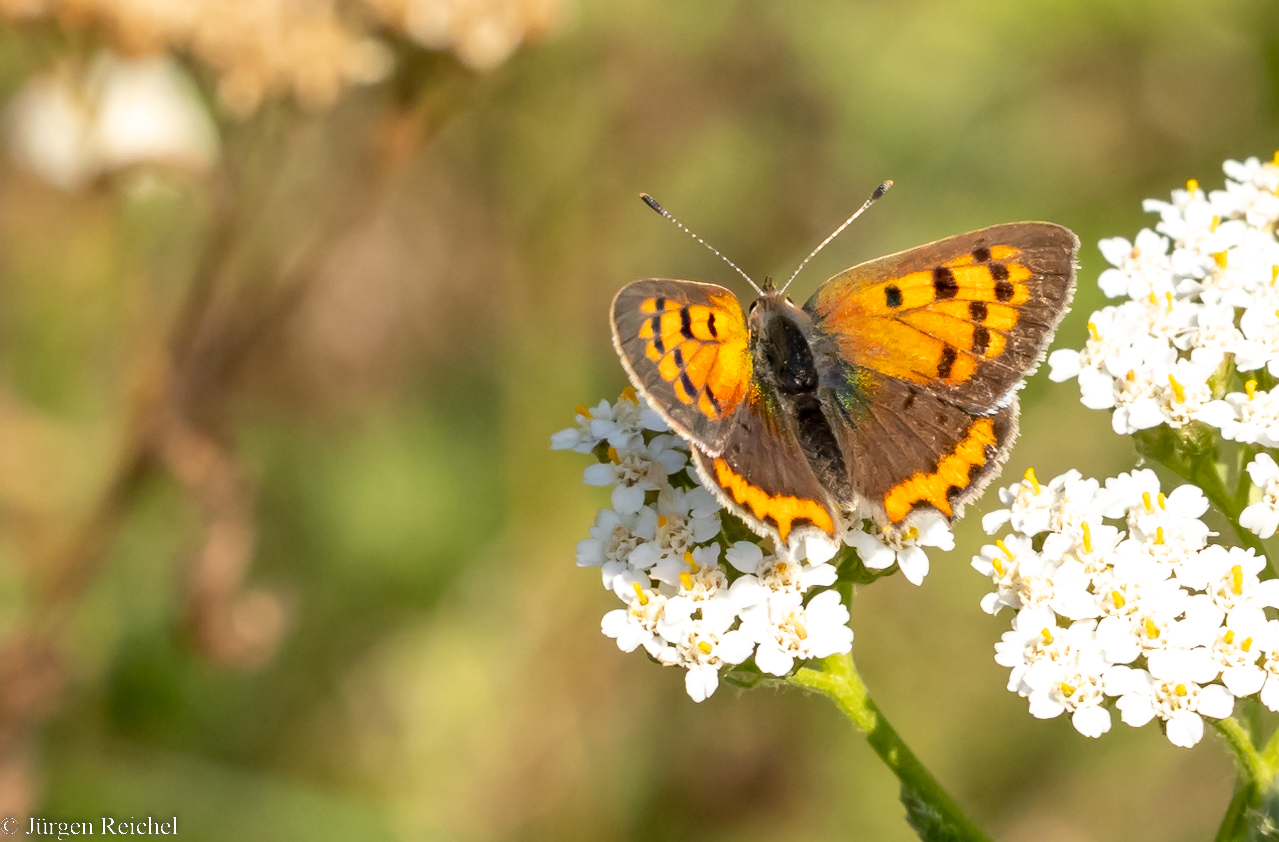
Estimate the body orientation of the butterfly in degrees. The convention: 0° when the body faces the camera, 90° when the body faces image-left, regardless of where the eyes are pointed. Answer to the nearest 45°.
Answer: approximately 180°
